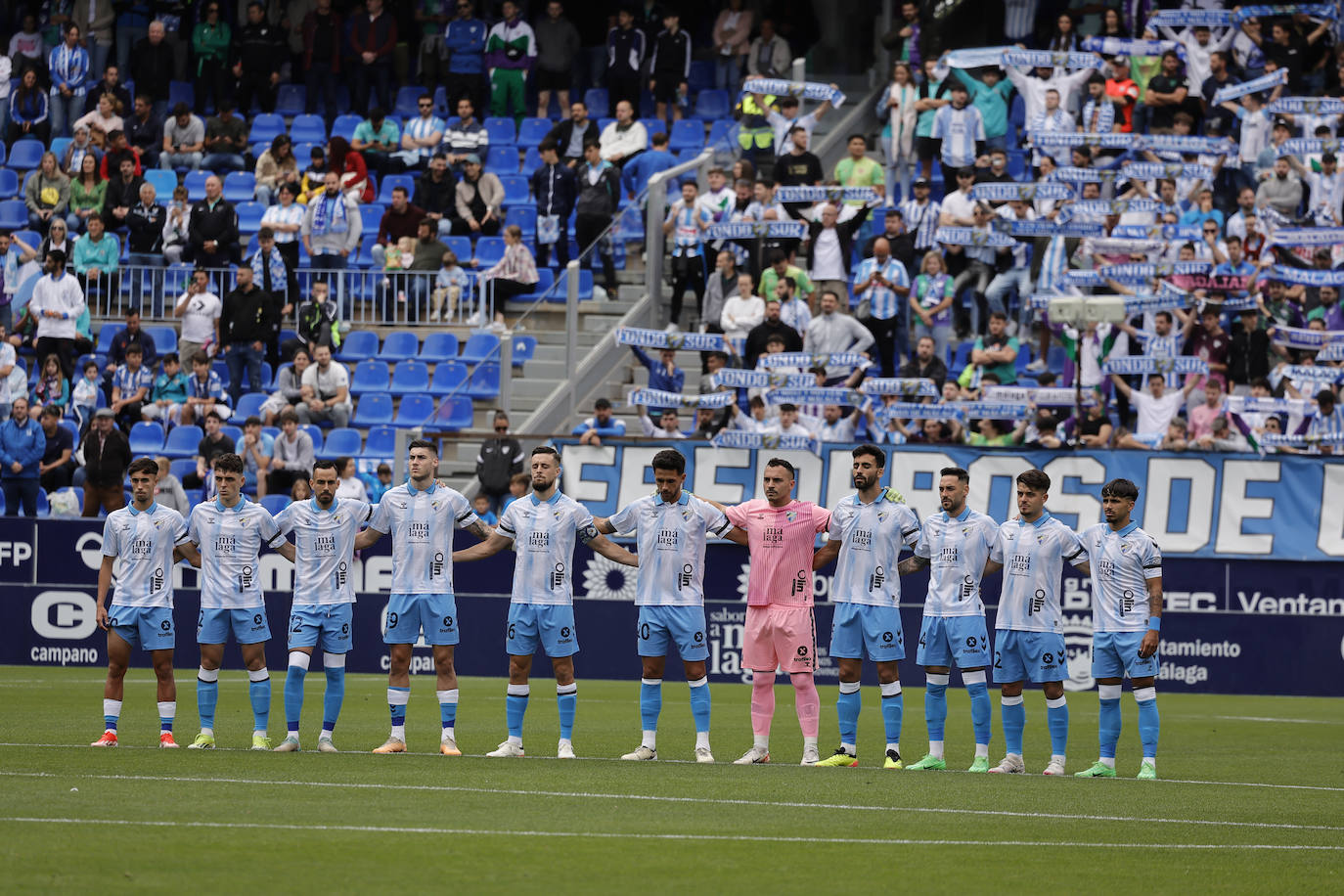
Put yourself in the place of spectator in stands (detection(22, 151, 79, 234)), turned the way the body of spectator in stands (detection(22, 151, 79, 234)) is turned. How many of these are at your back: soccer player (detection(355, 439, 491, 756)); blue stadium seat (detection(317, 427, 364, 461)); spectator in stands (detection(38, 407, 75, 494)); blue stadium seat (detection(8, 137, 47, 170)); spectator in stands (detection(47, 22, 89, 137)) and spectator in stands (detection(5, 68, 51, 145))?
3

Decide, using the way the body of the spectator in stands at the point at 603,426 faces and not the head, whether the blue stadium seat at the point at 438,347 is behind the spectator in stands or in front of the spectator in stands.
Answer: behind

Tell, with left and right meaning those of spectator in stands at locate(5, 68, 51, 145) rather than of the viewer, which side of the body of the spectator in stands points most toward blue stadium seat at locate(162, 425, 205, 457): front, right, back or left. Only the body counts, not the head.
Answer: front

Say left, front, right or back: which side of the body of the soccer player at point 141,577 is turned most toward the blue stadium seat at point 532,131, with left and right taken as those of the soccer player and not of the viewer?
back

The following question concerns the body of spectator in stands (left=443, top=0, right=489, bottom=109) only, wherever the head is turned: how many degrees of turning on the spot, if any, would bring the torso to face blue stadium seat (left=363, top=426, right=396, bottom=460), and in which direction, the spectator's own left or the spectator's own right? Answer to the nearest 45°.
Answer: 0° — they already face it

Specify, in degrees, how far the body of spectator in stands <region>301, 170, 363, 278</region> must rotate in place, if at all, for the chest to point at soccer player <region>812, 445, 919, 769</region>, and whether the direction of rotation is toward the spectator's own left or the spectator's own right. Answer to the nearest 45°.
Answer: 0° — they already face them

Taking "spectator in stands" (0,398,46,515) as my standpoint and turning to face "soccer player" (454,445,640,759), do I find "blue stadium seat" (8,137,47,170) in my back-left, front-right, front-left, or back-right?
back-left

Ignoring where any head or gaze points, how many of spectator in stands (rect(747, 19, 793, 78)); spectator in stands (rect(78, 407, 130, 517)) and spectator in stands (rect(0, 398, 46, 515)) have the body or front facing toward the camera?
3

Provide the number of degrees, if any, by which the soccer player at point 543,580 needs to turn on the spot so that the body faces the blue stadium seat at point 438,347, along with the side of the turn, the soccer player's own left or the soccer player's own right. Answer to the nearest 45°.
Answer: approximately 180°

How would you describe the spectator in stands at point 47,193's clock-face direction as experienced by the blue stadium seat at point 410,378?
The spectator in stands is roughly at 4 o'clock from the blue stadium seat.

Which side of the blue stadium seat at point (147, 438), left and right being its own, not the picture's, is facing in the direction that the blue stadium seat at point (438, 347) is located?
left

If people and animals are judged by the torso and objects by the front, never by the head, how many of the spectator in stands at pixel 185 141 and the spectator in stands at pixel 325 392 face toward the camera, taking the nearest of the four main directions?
2

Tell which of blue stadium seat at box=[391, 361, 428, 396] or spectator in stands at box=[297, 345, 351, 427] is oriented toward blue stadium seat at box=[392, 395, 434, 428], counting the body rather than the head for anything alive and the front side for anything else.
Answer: blue stadium seat at box=[391, 361, 428, 396]

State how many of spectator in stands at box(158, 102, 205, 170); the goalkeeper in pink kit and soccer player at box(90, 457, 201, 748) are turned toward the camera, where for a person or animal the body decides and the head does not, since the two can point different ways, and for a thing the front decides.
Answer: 3

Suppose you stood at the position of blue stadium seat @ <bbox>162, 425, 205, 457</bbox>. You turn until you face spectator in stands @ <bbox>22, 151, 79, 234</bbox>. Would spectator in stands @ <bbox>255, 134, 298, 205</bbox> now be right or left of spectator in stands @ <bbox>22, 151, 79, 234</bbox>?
right
